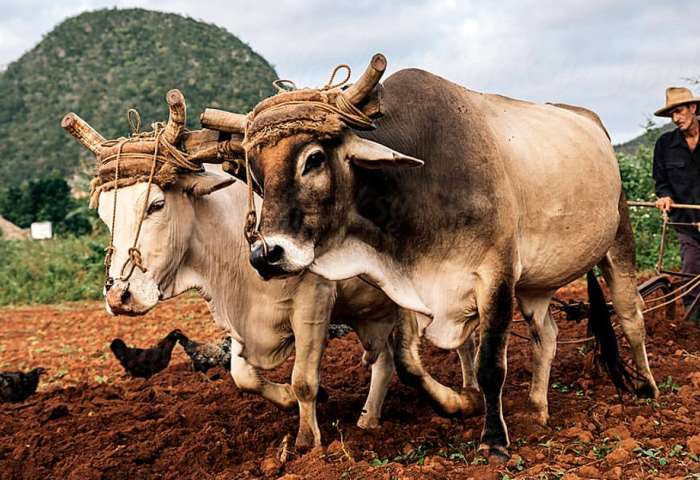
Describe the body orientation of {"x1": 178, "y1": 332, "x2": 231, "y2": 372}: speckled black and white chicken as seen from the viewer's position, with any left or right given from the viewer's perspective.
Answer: facing to the left of the viewer

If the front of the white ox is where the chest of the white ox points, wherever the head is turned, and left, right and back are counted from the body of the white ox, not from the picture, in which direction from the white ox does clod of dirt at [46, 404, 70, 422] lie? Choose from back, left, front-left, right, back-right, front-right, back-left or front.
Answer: right

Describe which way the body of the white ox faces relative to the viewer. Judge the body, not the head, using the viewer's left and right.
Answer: facing the viewer and to the left of the viewer

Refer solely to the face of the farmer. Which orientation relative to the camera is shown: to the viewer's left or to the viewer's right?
to the viewer's left

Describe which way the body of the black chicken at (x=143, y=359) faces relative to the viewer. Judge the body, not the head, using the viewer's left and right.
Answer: facing to the left of the viewer

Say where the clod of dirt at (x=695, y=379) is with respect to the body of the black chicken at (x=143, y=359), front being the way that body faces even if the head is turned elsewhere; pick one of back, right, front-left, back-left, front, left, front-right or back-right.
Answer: back-left

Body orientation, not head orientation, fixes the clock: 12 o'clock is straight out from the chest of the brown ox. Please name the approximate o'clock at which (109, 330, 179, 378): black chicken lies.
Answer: The black chicken is roughly at 3 o'clock from the brown ox.

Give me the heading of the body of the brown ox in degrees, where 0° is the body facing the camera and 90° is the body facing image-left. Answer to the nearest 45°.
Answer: approximately 45°
